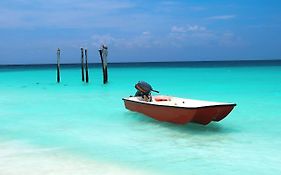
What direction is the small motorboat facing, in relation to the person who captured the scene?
facing the viewer and to the right of the viewer
